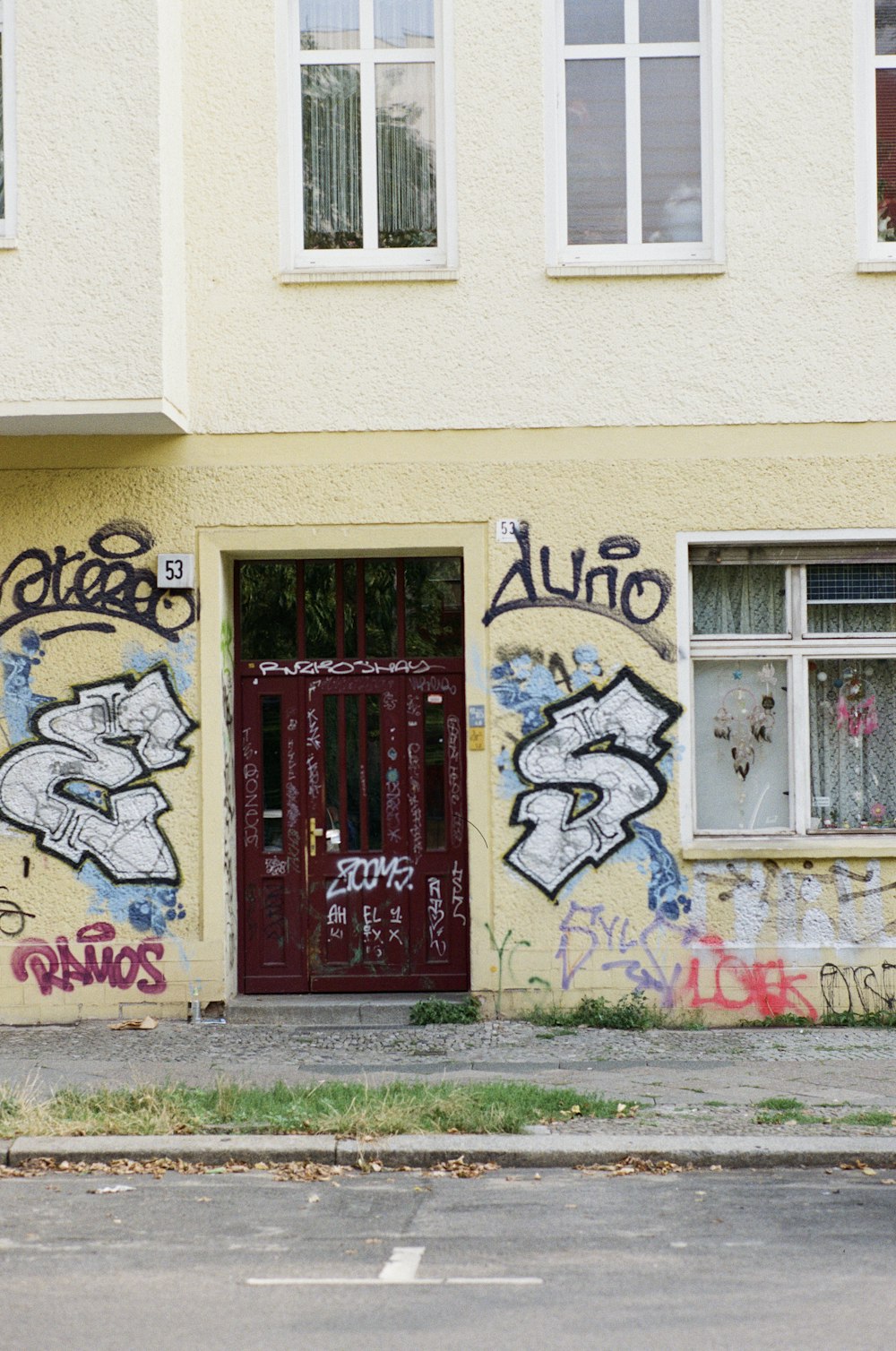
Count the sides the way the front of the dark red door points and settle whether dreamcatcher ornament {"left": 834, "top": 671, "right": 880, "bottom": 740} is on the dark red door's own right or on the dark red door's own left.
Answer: on the dark red door's own left

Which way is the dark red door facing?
toward the camera

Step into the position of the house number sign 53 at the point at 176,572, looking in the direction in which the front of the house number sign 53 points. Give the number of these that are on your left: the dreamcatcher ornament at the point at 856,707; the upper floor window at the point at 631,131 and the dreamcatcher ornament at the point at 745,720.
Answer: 3

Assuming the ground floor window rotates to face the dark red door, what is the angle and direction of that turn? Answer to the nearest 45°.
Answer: approximately 90° to its right

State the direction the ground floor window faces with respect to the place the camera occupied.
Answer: facing the viewer

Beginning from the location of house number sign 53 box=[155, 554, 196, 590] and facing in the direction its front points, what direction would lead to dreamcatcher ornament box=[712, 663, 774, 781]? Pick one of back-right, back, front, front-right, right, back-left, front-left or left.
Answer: left

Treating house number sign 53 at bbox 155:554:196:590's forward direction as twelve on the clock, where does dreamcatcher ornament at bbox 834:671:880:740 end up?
The dreamcatcher ornament is roughly at 9 o'clock from the house number sign 53.

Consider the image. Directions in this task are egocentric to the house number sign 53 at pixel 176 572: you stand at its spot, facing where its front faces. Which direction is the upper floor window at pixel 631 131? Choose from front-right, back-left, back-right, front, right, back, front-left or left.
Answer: left

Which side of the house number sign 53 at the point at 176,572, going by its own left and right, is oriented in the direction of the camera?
front
